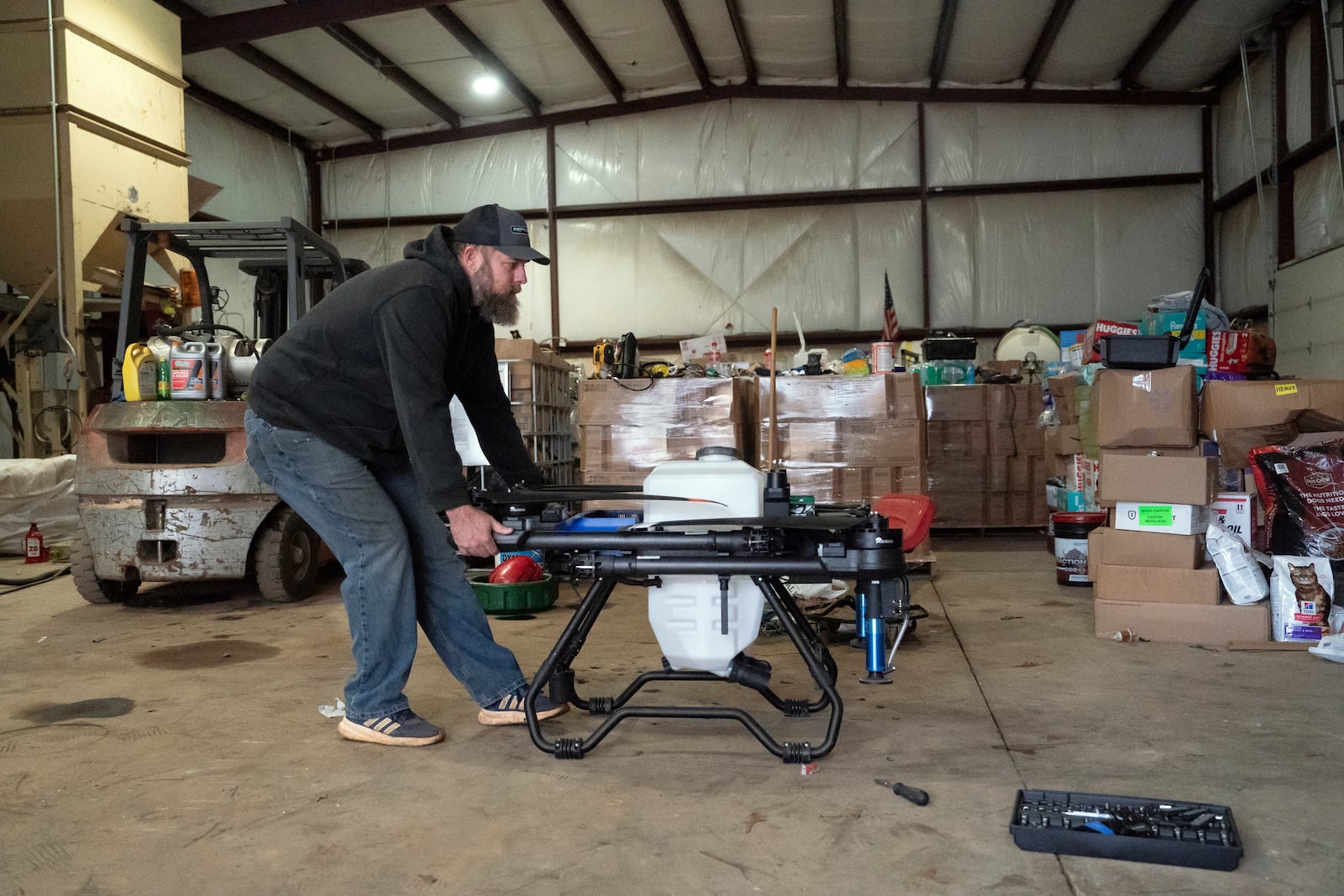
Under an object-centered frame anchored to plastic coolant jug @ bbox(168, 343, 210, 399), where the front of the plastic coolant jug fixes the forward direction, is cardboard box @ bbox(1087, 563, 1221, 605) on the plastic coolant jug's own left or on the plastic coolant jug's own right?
on the plastic coolant jug's own left

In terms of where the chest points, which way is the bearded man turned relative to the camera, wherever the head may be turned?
to the viewer's right

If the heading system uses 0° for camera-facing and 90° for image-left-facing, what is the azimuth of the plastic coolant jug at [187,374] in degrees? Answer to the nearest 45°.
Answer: approximately 0°

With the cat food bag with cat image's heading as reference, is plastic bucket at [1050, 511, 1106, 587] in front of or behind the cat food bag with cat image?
behind

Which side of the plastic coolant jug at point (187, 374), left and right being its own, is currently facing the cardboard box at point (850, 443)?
left

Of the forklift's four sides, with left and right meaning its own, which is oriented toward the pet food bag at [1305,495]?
right

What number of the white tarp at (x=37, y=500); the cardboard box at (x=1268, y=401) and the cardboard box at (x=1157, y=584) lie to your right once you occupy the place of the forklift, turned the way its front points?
2

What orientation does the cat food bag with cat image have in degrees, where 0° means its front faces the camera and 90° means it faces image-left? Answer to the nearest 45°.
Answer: approximately 0°
